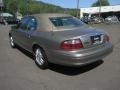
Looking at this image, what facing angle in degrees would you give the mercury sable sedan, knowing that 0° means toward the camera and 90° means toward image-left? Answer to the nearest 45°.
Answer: approximately 135°
